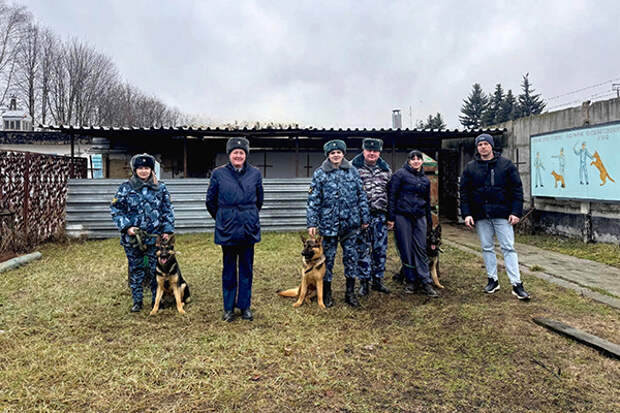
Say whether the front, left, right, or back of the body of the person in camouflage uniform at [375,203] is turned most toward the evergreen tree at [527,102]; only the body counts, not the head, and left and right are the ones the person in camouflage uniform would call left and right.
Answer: back

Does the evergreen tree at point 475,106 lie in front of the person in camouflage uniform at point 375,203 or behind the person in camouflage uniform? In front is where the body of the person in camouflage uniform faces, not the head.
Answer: behind

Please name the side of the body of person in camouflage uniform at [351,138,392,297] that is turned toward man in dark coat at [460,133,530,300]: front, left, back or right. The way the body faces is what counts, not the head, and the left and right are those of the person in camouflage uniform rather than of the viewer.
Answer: left

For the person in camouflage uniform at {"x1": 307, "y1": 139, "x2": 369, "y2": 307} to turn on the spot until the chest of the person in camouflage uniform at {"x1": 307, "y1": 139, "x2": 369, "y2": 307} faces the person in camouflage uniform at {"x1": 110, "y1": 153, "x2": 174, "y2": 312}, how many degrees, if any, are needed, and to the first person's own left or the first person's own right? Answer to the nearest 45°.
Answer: approximately 90° to the first person's own right

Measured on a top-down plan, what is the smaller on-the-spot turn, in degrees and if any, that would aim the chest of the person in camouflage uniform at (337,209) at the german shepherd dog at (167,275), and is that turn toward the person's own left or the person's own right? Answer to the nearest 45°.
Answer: approximately 90° to the person's own right

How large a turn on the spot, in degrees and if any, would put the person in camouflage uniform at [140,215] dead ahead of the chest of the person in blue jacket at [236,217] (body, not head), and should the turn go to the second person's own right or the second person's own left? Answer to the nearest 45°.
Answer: approximately 135° to the second person's own right

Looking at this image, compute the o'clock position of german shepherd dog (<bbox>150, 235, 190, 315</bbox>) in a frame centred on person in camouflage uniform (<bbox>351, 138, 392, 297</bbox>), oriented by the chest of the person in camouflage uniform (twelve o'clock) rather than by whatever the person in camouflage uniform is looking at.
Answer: The german shepherd dog is roughly at 2 o'clock from the person in camouflage uniform.

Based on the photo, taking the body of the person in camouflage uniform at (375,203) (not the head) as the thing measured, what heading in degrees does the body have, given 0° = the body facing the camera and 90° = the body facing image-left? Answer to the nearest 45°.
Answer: approximately 0°
